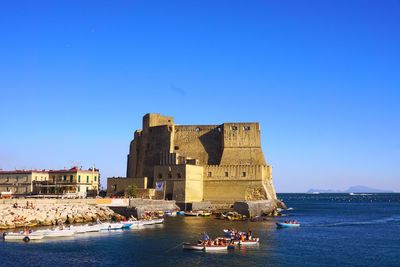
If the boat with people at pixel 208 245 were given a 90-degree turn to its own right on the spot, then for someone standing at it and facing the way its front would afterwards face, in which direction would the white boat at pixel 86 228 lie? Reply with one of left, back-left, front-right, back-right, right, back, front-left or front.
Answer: front-left

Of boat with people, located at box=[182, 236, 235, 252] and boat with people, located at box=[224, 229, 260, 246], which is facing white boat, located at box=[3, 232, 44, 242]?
boat with people, located at box=[182, 236, 235, 252]

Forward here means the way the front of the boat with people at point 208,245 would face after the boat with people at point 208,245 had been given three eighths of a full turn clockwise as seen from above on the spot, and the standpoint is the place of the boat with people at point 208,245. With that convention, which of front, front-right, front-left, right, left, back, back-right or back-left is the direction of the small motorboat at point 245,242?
front

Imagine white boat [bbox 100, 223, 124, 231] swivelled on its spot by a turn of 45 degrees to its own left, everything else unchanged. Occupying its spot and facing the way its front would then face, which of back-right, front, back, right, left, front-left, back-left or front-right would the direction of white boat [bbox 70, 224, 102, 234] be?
back

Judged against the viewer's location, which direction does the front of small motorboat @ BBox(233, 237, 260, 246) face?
facing to the right of the viewer

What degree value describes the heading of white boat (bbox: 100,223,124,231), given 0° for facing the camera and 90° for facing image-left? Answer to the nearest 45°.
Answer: approximately 270°
